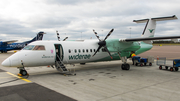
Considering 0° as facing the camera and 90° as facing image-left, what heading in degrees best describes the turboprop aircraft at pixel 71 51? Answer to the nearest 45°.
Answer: approximately 45°

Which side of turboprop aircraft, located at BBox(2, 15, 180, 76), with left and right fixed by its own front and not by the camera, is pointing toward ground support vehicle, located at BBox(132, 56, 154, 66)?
back
